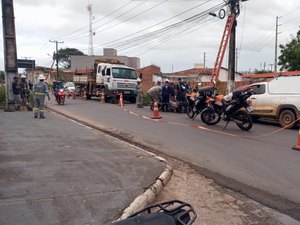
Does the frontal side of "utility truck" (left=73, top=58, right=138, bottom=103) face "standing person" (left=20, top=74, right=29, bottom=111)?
no

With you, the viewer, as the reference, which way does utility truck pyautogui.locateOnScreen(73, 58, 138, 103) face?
facing the viewer and to the right of the viewer

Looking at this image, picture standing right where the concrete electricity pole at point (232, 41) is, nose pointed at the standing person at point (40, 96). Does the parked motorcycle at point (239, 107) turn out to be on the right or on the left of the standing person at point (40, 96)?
left

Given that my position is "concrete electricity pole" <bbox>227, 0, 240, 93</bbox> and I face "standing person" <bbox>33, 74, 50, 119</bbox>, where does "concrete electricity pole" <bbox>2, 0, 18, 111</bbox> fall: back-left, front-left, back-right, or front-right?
front-right

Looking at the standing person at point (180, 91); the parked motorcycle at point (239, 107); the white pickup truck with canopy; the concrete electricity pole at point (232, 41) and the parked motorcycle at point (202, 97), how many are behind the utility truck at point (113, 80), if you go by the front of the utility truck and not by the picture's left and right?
0

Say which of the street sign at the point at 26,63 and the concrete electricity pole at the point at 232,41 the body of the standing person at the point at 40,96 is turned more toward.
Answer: the street sign

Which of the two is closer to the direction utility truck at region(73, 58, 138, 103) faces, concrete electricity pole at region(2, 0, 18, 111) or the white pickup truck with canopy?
the white pickup truck with canopy
